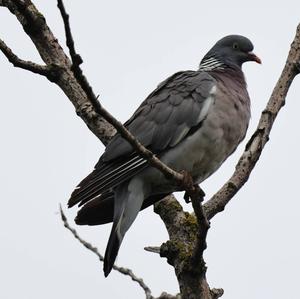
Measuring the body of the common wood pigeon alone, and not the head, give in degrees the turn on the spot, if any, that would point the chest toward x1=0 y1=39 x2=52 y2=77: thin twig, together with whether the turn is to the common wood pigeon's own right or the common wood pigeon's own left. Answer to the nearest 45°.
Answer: approximately 135° to the common wood pigeon's own right

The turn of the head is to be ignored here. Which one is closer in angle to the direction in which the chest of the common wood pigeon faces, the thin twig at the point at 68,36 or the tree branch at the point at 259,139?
the tree branch

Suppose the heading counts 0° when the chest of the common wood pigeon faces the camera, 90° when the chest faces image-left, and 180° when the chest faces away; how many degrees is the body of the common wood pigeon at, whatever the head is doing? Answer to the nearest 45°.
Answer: approximately 270°

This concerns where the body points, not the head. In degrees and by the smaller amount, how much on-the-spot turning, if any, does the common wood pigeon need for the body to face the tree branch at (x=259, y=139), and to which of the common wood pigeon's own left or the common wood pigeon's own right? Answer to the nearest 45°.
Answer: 0° — it already faces it
